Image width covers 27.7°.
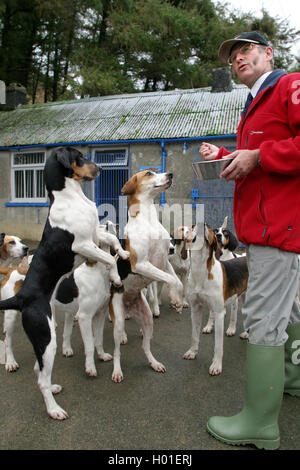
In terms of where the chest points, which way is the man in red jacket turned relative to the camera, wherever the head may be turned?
to the viewer's left

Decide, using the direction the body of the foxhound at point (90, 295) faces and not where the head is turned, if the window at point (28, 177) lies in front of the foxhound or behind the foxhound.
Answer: behind

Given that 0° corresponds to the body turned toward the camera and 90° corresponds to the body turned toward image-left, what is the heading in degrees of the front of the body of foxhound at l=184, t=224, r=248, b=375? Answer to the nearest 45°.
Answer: approximately 45°

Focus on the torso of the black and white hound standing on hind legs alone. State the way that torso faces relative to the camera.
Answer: to the viewer's right

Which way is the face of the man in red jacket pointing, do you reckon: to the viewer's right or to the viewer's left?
to the viewer's left
